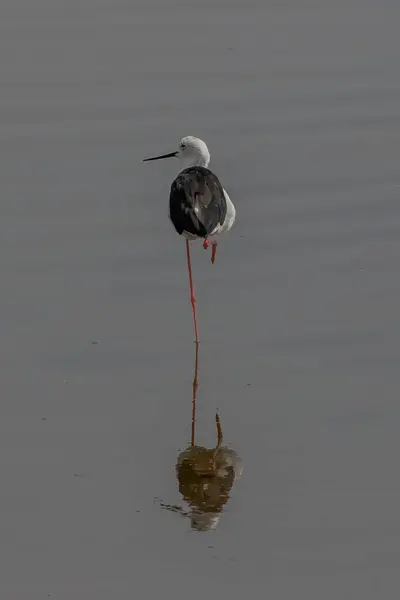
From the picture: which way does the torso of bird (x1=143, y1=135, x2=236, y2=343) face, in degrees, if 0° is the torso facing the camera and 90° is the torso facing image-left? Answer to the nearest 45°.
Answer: approximately 180°
